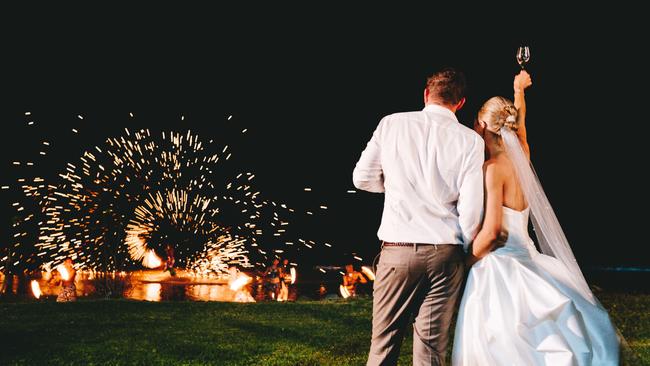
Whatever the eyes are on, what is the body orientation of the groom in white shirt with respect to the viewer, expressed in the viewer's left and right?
facing away from the viewer

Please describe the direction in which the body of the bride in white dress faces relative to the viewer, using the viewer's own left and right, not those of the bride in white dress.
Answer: facing away from the viewer and to the left of the viewer

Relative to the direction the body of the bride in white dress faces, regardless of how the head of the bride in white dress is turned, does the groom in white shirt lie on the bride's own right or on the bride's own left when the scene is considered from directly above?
on the bride's own left

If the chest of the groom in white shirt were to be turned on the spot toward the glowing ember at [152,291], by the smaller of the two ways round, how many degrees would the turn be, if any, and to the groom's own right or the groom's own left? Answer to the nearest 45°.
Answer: approximately 45° to the groom's own left

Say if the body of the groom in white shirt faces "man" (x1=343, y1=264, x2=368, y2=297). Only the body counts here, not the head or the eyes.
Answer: yes

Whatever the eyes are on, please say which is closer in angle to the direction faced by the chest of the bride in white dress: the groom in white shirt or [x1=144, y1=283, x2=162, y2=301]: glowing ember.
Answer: the glowing ember

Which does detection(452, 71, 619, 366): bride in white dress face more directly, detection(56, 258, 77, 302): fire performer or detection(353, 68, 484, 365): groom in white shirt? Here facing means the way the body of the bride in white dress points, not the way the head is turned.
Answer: the fire performer

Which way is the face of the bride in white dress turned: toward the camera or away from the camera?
away from the camera
